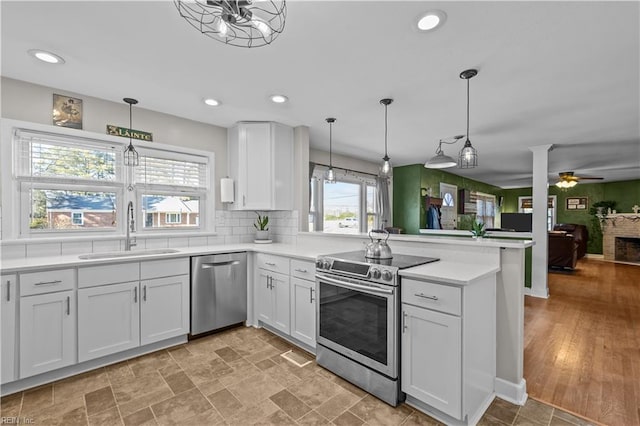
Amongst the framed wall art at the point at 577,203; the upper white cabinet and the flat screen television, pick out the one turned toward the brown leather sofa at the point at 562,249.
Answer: the framed wall art

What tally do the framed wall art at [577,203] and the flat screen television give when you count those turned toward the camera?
2

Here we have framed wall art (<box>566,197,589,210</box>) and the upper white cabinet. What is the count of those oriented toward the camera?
2

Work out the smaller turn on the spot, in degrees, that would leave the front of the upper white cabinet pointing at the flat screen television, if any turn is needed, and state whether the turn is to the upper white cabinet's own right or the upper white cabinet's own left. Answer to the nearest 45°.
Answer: approximately 90° to the upper white cabinet's own left

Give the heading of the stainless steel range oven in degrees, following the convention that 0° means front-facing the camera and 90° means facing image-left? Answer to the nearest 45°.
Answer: approximately 45°

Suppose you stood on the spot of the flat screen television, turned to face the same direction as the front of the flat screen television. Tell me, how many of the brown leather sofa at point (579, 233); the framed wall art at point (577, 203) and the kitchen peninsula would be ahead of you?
1

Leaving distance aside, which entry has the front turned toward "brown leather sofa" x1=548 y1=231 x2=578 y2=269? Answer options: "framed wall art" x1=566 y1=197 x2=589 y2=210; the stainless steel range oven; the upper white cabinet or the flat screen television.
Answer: the framed wall art

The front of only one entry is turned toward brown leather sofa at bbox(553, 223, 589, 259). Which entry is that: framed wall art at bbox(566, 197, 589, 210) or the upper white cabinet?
the framed wall art

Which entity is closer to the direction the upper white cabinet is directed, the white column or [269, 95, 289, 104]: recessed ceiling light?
the recessed ceiling light

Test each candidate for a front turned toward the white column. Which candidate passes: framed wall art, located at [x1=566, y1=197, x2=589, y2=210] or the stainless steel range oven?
the framed wall art

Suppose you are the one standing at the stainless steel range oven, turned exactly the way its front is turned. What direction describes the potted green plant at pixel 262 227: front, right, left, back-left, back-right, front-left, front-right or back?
right

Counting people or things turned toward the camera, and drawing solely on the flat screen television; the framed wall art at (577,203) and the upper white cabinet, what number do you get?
3
